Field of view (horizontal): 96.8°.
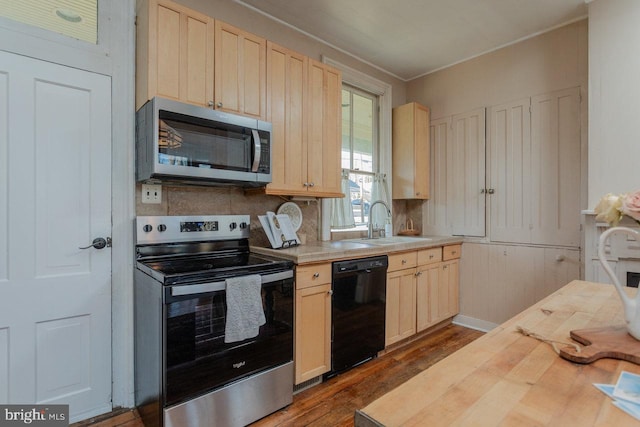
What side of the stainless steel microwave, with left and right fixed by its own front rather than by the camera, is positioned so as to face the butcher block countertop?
front

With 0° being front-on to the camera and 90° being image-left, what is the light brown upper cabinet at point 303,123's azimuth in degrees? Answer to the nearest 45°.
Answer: approximately 315°

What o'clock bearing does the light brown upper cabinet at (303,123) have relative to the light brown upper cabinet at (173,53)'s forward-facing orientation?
the light brown upper cabinet at (303,123) is roughly at 10 o'clock from the light brown upper cabinet at (173,53).

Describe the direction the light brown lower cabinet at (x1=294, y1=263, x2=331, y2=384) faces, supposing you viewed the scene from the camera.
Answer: facing the viewer and to the right of the viewer

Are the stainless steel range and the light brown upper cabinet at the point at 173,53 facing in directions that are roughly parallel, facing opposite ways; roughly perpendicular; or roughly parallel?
roughly parallel

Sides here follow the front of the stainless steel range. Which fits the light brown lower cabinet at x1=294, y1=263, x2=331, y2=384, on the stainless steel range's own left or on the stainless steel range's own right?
on the stainless steel range's own left

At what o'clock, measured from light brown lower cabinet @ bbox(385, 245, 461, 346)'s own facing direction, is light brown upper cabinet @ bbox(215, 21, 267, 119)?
The light brown upper cabinet is roughly at 3 o'clock from the light brown lower cabinet.

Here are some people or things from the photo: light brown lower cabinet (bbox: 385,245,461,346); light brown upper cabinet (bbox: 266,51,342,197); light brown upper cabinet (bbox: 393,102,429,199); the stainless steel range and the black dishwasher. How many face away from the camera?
0

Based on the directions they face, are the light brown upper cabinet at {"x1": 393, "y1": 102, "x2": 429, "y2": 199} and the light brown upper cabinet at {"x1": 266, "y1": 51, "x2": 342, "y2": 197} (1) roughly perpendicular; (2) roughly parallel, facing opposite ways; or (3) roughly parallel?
roughly parallel

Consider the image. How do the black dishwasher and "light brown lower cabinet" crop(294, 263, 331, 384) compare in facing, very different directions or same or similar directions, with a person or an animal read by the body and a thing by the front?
same or similar directions
